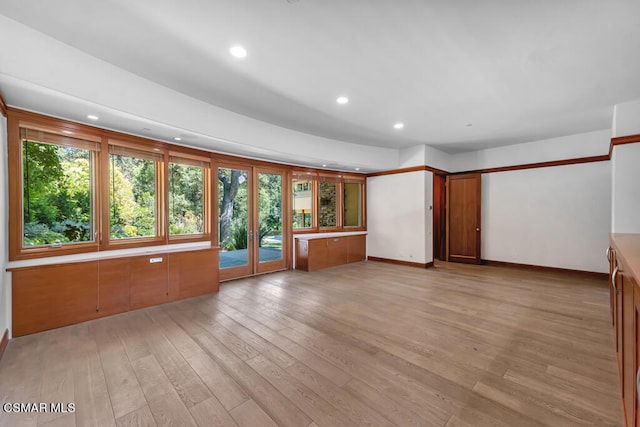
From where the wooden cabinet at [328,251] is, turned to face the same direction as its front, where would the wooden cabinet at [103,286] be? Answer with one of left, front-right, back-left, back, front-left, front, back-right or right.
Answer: right

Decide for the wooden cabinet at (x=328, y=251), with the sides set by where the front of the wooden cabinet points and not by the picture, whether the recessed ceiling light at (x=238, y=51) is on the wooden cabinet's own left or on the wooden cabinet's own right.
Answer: on the wooden cabinet's own right

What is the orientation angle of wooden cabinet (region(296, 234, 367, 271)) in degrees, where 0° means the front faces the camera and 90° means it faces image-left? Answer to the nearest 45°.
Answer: approximately 315°

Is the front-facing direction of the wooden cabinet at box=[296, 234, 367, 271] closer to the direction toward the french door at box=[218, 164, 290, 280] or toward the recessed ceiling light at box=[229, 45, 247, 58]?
the recessed ceiling light

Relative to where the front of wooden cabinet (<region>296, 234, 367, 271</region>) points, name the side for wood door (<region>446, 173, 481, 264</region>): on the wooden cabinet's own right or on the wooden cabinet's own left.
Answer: on the wooden cabinet's own left

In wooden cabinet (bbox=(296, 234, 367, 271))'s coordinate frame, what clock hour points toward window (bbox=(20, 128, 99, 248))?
The window is roughly at 3 o'clock from the wooden cabinet.

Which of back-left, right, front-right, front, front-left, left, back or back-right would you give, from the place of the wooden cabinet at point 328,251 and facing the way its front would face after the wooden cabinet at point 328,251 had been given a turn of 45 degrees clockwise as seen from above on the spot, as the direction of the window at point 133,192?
front-right

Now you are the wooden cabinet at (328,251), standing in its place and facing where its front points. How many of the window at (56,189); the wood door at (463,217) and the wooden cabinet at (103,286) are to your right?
2

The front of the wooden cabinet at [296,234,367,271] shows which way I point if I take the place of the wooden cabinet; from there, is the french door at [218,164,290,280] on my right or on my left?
on my right
